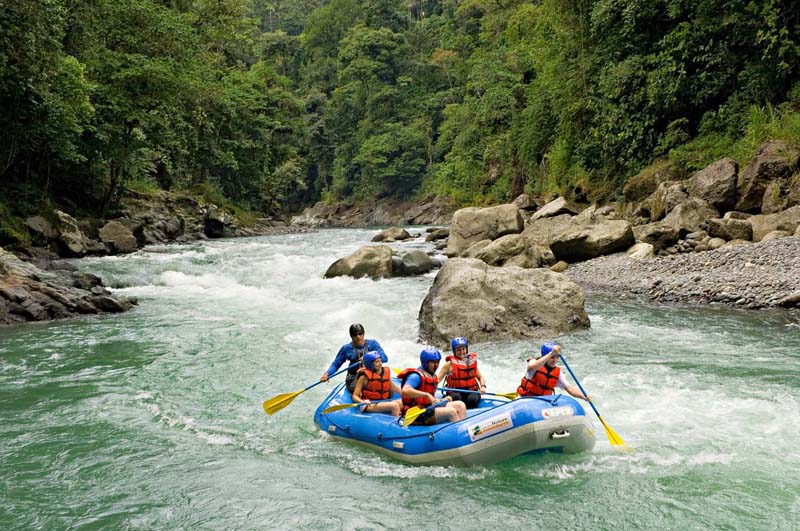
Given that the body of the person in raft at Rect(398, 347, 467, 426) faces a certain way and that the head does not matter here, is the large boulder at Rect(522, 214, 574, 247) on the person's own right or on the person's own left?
on the person's own left

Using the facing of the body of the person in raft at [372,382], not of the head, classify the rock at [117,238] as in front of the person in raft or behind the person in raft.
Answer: behind

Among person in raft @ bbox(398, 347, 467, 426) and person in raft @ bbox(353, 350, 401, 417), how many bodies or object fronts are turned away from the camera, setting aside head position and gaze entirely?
0

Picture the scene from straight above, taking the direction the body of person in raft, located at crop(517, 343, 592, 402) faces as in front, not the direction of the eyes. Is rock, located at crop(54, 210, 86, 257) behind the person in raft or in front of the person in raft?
behind

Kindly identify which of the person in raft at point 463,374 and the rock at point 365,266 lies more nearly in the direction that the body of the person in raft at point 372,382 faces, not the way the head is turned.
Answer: the person in raft

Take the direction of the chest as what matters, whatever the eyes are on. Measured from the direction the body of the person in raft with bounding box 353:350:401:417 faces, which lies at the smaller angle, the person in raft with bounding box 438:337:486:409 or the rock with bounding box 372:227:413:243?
the person in raft
